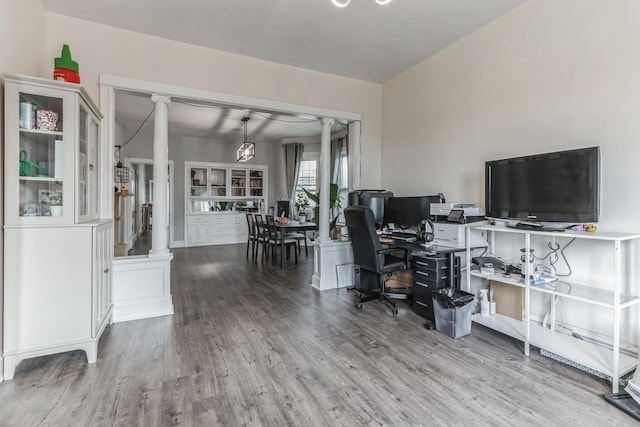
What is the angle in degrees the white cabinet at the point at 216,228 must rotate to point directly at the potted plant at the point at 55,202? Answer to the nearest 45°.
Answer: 0° — it already faces it

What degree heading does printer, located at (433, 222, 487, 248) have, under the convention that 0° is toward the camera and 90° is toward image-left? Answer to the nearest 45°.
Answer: approximately 45°

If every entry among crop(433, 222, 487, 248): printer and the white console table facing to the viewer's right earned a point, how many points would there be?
0

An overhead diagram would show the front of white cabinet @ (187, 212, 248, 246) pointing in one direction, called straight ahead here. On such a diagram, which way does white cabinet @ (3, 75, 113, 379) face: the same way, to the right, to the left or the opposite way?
to the left

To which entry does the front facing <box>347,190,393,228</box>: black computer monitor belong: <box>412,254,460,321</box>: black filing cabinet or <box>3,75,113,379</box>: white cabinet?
the white cabinet

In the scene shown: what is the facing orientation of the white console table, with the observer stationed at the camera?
facing the viewer and to the left of the viewer

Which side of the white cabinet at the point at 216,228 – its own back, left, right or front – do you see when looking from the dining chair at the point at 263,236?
front

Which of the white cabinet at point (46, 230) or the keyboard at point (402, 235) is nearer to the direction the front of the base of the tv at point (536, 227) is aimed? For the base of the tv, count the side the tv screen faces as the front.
the white cabinet

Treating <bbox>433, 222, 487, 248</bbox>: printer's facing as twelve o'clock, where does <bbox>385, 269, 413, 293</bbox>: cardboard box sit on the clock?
The cardboard box is roughly at 3 o'clock from the printer.

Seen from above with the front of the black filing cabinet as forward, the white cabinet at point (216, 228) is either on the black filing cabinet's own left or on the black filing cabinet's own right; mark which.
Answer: on the black filing cabinet's own right

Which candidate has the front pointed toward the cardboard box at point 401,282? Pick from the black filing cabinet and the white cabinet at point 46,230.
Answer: the white cabinet

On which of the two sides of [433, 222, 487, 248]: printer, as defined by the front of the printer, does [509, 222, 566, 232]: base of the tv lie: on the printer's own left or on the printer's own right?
on the printer's own left

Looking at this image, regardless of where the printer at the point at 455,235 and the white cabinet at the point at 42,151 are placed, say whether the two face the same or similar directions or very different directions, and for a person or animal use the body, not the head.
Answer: very different directions
